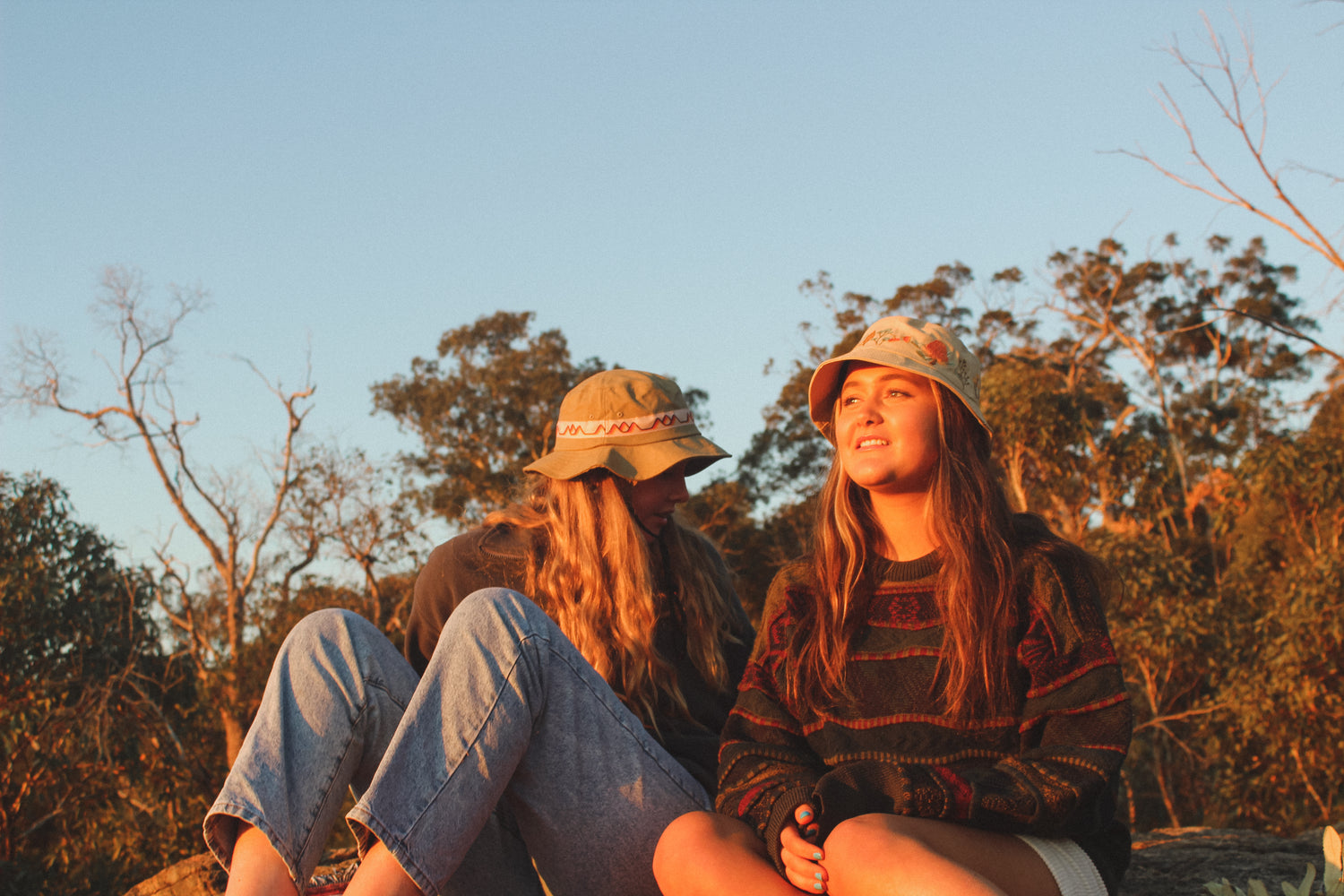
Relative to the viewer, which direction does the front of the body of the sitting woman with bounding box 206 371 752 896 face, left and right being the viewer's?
facing the viewer and to the left of the viewer

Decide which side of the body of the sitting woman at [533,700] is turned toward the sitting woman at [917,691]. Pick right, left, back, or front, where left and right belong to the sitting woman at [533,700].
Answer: left
